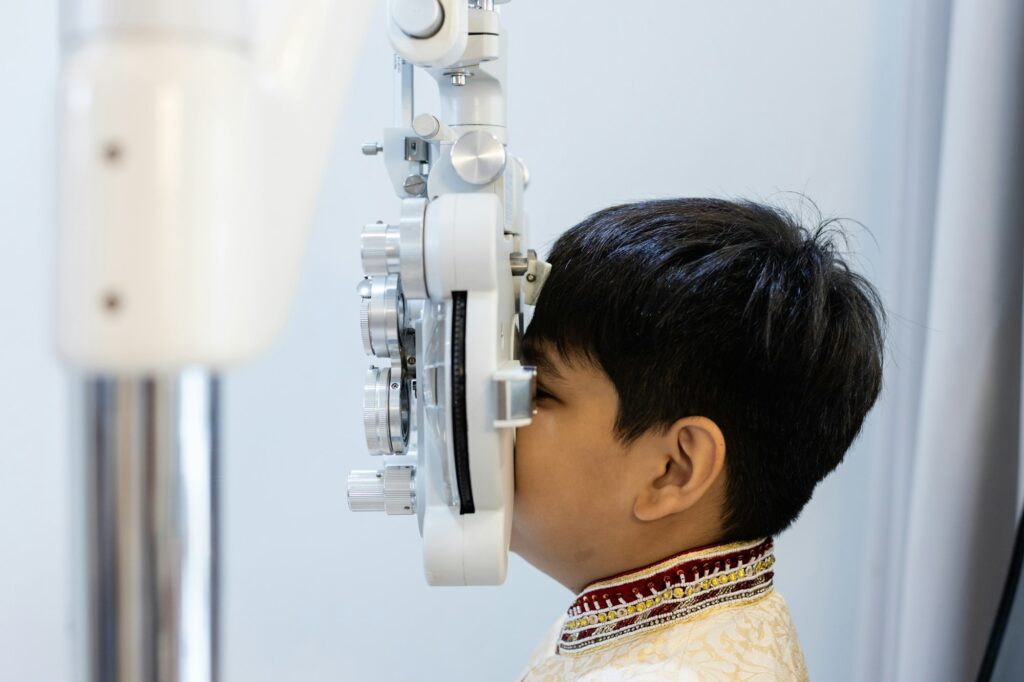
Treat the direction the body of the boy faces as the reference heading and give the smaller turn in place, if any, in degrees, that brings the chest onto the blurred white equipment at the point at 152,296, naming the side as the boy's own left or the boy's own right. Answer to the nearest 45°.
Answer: approximately 90° to the boy's own left

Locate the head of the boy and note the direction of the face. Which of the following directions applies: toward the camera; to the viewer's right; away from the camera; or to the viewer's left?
to the viewer's left

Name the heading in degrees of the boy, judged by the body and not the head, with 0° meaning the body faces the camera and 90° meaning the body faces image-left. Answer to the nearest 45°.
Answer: approximately 90°
